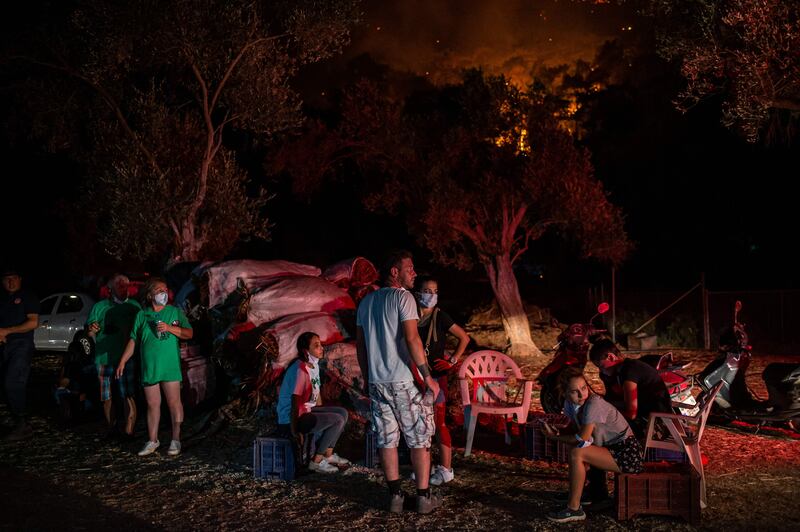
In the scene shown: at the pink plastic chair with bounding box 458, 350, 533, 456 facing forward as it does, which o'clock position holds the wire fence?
The wire fence is roughly at 7 o'clock from the pink plastic chair.

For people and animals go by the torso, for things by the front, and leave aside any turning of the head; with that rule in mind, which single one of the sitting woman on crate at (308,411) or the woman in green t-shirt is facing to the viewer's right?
the sitting woman on crate

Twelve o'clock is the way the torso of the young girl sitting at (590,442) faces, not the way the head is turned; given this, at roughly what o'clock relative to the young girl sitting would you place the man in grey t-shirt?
The man in grey t-shirt is roughly at 12 o'clock from the young girl sitting.

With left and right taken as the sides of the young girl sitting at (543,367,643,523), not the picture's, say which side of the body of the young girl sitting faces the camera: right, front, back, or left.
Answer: left

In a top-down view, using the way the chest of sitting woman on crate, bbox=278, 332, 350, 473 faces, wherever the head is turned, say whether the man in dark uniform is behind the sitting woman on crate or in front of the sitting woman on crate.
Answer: behind

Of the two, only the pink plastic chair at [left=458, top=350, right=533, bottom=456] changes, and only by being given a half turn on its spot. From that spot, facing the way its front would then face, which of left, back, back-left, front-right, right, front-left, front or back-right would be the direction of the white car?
front-left

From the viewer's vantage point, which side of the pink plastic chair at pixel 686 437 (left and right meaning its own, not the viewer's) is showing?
left

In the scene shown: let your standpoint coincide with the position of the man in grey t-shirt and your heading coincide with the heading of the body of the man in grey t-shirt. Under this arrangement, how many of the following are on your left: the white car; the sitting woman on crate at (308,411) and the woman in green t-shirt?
3

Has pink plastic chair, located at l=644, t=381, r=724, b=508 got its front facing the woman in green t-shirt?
yes

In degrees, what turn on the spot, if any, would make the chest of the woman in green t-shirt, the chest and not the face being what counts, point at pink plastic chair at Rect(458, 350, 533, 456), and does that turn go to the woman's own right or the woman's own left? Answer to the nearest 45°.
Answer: approximately 90° to the woman's own left

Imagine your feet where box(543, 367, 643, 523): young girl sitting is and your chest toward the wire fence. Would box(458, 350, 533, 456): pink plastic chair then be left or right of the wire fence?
left

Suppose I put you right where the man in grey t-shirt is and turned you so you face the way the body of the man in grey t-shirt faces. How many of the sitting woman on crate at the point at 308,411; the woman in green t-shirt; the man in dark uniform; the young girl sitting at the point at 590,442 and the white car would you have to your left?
4

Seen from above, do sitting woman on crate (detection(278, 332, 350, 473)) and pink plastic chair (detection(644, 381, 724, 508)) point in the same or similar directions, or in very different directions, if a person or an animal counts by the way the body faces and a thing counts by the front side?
very different directions

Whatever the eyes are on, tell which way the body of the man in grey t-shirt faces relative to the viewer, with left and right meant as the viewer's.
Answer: facing away from the viewer and to the right of the viewer
